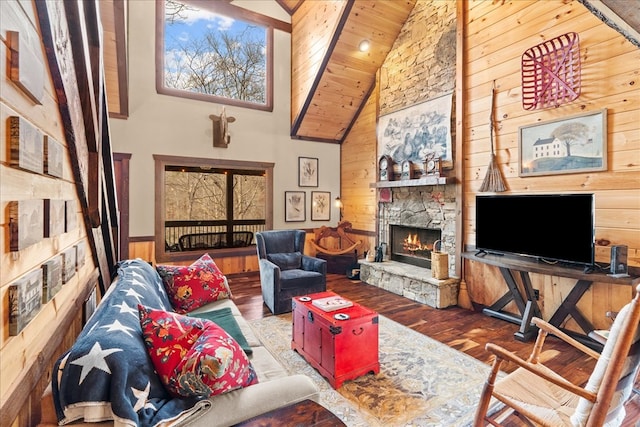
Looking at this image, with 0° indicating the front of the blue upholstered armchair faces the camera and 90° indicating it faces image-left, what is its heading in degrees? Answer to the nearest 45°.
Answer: approximately 315°

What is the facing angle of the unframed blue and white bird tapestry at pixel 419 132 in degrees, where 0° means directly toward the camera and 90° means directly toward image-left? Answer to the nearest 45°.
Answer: approximately 45°

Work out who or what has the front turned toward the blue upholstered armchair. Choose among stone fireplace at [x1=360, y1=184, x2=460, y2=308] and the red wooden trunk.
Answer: the stone fireplace

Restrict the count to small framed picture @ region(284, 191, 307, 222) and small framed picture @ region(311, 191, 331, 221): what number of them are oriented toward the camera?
2

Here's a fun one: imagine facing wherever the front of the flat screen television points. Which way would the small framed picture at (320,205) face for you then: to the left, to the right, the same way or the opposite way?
to the left

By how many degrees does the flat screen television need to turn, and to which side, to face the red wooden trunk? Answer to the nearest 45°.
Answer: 0° — it already faces it

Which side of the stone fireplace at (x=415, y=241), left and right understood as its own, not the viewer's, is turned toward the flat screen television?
left

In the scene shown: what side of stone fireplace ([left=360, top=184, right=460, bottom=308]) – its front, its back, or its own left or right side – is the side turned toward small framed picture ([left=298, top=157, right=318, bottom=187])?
right

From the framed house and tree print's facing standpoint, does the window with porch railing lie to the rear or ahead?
ahead
